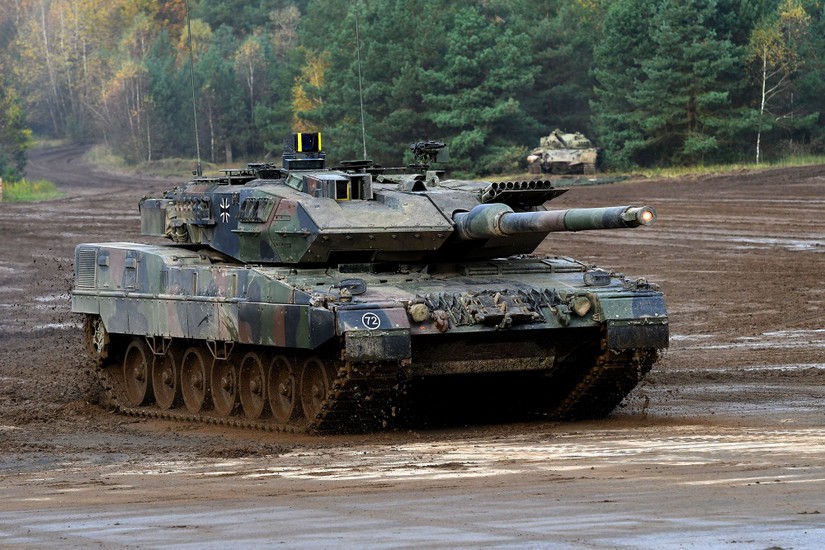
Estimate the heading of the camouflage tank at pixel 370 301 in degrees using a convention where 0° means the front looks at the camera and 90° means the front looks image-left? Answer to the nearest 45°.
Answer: approximately 315°
